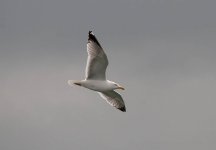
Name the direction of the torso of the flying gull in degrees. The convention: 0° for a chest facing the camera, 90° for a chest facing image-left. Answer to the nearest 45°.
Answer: approximately 270°
